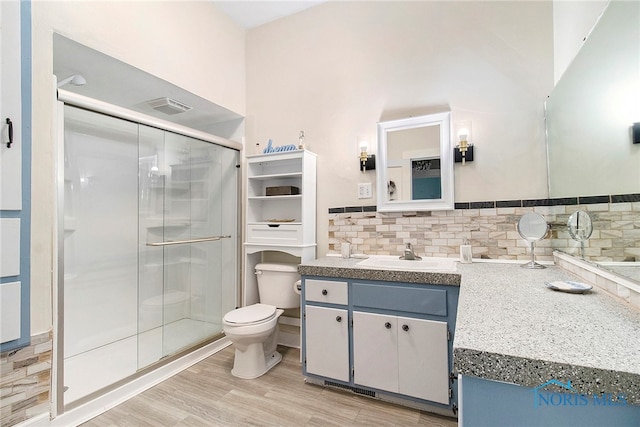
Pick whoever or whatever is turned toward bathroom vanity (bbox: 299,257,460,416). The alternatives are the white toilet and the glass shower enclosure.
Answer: the glass shower enclosure

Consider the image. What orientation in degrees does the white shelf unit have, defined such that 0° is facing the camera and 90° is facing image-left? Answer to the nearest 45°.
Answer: approximately 45°

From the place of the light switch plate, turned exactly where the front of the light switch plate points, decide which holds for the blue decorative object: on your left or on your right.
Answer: on your right

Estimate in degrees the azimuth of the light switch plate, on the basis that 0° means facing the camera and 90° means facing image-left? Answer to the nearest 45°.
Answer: approximately 0°

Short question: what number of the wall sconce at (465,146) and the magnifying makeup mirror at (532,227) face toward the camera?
2

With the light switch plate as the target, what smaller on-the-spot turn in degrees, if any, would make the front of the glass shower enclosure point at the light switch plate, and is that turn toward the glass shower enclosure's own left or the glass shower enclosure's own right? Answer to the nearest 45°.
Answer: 0° — it already faces it

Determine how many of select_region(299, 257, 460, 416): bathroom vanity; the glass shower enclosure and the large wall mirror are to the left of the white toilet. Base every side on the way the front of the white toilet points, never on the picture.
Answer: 2

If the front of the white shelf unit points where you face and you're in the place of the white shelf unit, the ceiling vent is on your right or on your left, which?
on your right

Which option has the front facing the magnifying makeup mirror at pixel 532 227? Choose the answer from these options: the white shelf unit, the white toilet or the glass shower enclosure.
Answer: the glass shower enclosure
